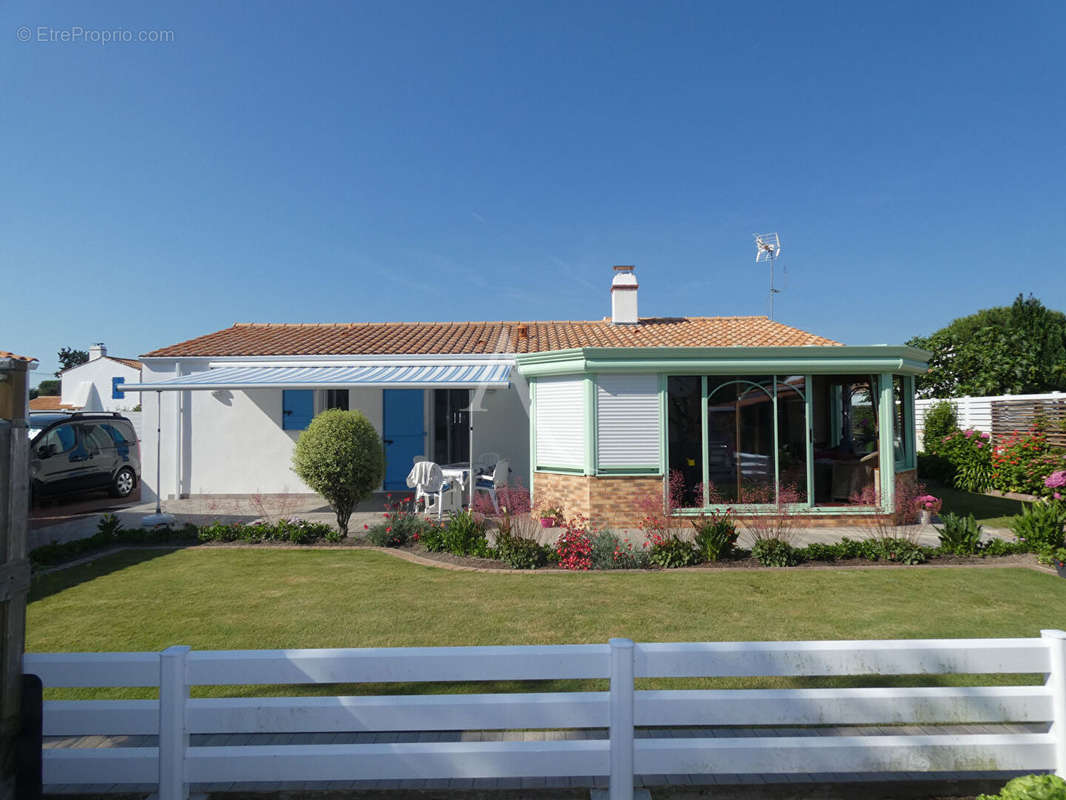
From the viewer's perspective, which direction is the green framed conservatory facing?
toward the camera

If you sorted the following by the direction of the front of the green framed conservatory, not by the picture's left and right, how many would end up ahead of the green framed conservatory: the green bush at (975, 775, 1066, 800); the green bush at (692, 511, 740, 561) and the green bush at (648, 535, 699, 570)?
3

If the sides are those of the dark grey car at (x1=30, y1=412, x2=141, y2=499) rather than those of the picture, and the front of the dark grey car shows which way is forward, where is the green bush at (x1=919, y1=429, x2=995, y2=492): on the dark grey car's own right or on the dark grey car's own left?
on the dark grey car's own left

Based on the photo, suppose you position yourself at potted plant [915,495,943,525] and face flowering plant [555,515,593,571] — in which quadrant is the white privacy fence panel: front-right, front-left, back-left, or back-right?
back-right

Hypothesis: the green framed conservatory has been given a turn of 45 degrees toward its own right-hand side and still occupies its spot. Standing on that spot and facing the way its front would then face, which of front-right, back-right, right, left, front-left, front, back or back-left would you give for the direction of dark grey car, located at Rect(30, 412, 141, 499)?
front-right

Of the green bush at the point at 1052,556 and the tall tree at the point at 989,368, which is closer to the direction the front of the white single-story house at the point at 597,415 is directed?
the green bush

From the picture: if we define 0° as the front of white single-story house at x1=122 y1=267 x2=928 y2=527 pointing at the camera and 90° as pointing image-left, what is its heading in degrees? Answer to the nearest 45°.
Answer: approximately 0°

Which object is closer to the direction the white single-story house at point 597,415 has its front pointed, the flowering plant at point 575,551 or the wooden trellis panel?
the flowering plant

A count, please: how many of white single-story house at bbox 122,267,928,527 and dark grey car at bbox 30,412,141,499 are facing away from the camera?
0
